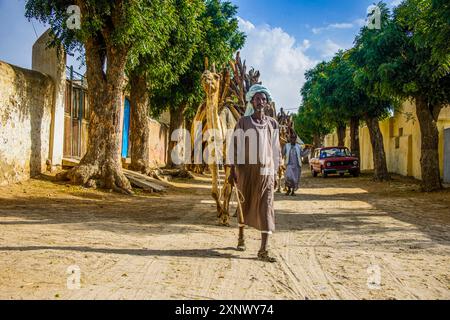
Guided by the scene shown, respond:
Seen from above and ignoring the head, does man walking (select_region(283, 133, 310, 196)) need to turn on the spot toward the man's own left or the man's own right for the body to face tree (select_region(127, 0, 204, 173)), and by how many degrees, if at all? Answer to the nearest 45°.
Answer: approximately 90° to the man's own right

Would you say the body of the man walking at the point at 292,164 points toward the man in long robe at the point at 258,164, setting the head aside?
yes

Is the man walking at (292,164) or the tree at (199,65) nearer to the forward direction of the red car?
the man walking

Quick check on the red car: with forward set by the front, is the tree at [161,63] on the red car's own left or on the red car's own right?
on the red car's own right

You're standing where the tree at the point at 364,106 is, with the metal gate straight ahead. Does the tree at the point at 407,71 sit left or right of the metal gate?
left

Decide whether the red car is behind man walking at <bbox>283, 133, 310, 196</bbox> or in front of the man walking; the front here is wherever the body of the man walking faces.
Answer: behind

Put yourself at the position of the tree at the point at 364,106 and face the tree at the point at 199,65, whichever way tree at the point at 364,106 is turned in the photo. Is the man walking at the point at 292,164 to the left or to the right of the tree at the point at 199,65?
left

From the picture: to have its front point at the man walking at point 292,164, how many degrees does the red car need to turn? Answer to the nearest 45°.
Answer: approximately 45° to its right

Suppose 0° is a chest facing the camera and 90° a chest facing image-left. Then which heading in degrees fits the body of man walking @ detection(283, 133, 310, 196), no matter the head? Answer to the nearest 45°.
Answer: approximately 0°

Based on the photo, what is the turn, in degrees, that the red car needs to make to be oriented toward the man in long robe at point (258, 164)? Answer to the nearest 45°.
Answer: approximately 45° to its right
